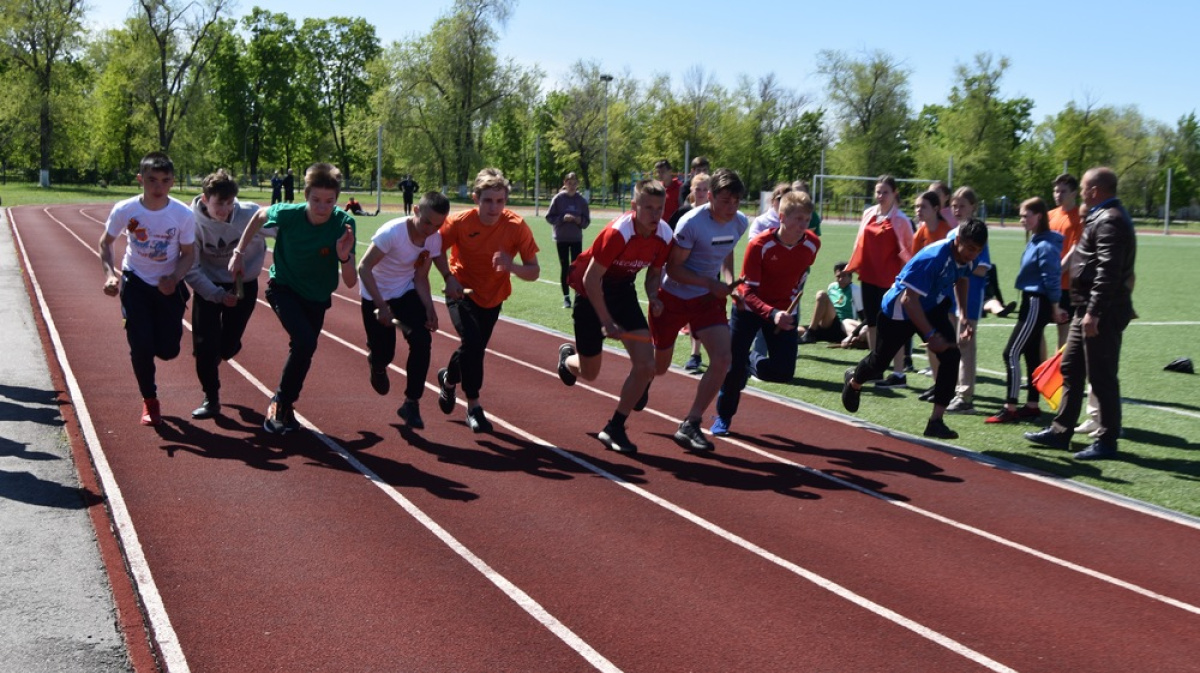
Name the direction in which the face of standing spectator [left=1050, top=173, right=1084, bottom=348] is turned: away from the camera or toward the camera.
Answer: toward the camera

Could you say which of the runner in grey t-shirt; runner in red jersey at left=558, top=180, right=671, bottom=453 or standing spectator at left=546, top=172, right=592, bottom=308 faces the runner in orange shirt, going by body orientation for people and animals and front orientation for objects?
the standing spectator

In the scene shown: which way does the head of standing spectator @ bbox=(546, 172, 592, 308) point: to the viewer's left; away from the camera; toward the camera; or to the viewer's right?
toward the camera

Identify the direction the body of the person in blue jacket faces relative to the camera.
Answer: to the viewer's left

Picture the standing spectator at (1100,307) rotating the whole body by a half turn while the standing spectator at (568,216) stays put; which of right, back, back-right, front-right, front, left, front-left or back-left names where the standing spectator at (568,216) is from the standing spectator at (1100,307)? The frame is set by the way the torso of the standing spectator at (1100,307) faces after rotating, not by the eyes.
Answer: back-left

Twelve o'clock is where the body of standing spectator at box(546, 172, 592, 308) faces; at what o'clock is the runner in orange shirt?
The runner in orange shirt is roughly at 12 o'clock from the standing spectator.

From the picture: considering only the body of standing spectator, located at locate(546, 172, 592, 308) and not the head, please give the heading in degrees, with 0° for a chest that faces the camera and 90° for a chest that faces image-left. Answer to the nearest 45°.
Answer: approximately 0°

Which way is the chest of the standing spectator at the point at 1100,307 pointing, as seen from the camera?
to the viewer's left

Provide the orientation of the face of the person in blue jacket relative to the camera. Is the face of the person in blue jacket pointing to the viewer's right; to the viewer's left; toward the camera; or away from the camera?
to the viewer's left

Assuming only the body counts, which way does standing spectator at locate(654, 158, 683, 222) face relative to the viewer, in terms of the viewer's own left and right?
facing the viewer and to the left of the viewer

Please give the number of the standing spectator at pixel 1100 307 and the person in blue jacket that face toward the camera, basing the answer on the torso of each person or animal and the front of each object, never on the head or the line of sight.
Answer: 0
